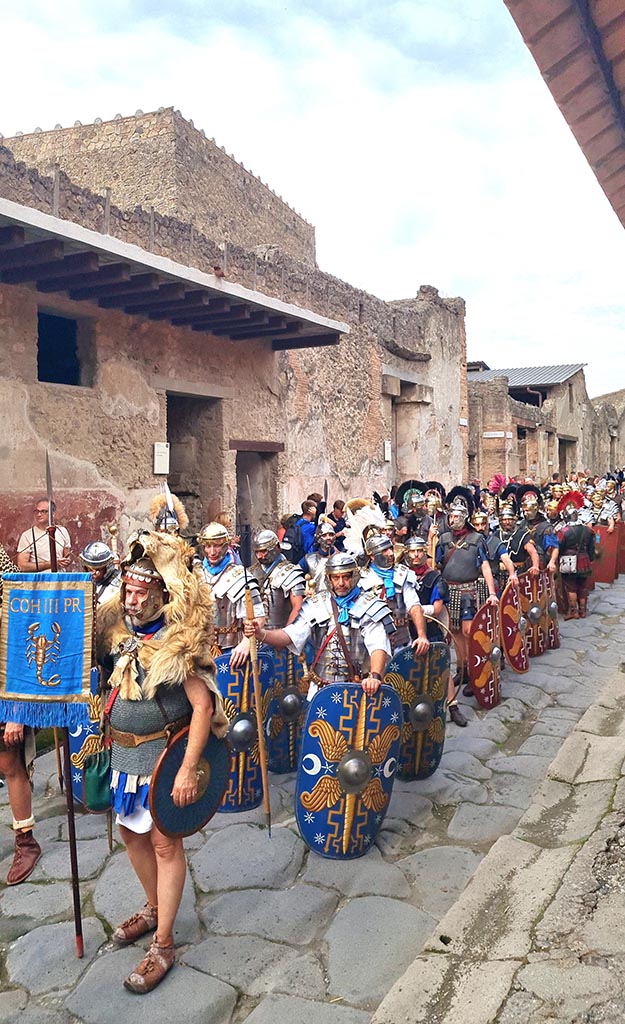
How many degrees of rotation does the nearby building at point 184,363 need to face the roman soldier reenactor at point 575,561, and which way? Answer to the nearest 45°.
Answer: approximately 45° to its left

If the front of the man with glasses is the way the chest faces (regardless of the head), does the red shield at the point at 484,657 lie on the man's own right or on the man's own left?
on the man's own left

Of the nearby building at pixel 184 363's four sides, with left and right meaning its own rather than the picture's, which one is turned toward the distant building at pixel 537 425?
left

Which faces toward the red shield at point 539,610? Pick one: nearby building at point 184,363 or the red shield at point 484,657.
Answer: the nearby building

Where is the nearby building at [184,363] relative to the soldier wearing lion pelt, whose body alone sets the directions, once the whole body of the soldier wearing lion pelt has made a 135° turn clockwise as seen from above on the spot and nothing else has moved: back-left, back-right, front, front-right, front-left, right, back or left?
front

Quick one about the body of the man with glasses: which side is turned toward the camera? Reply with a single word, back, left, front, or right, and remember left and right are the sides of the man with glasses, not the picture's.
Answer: front

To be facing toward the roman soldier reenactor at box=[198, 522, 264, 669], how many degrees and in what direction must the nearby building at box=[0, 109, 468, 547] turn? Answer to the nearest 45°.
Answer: approximately 45° to its right

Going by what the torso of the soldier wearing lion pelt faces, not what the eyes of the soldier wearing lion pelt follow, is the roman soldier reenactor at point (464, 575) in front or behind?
behind

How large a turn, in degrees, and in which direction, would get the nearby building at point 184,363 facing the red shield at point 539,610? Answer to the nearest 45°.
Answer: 0° — it already faces it

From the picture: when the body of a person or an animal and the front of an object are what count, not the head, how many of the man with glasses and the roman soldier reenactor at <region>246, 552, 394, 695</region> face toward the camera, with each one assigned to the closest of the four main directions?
2

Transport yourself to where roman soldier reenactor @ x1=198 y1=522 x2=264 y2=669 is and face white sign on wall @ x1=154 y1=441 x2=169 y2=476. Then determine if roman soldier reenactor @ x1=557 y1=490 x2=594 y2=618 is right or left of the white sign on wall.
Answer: right

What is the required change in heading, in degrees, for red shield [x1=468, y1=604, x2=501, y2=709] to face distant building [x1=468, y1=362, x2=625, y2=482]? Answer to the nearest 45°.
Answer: approximately 135° to its left
